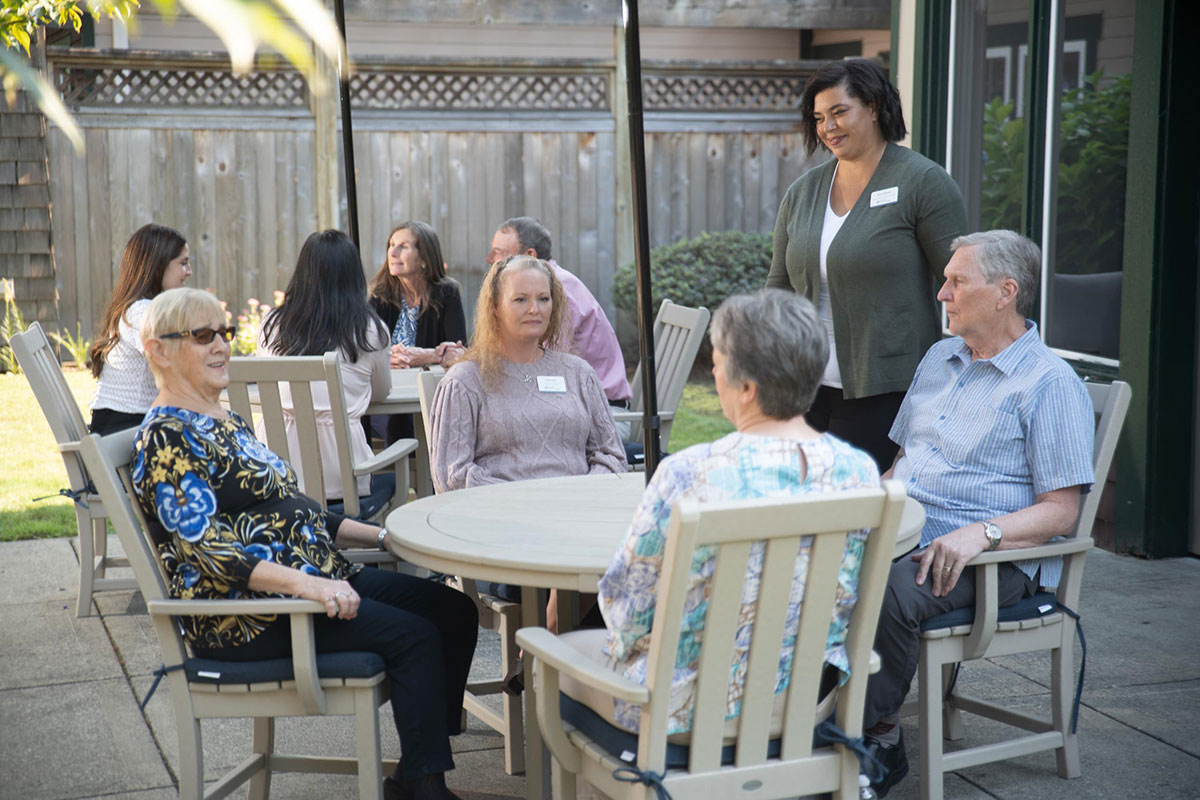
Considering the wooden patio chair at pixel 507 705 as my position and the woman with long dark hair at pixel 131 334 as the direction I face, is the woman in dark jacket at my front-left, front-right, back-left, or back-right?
front-right

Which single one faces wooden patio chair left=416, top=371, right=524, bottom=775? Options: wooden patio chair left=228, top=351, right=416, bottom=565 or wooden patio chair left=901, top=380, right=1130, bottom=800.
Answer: wooden patio chair left=901, top=380, right=1130, bottom=800

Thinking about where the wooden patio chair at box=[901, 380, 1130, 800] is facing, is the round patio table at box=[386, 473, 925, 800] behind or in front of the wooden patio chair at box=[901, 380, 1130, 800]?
in front

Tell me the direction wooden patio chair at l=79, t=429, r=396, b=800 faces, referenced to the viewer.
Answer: facing to the right of the viewer

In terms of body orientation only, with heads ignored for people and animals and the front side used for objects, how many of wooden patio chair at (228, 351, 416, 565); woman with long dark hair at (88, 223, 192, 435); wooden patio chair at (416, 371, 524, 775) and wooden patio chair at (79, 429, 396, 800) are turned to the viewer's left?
0

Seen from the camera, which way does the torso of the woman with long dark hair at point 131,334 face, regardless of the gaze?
to the viewer's right

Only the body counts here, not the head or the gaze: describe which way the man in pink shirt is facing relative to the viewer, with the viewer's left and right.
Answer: facing to the left of the viewer

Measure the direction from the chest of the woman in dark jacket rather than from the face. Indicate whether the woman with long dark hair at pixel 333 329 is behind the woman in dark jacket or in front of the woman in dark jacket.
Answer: in front

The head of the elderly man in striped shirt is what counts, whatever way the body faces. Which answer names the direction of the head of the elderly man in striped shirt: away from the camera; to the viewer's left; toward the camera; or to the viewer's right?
to the viewer's left

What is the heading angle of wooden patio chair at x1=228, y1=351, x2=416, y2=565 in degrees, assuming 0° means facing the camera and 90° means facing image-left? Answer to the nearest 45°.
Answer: approximately 225°

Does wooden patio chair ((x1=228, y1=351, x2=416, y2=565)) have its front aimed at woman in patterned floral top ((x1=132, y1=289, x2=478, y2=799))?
no

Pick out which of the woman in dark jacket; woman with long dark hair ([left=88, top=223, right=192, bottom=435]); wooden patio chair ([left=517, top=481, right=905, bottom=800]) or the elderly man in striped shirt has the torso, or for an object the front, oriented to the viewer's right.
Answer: the woman with long dark hair

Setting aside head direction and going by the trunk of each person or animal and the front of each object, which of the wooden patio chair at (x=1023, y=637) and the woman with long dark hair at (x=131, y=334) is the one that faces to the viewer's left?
the wooden patio chair

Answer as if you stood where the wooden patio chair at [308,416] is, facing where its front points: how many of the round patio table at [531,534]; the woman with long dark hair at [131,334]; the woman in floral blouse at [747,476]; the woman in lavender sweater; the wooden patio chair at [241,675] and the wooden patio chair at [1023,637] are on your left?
1

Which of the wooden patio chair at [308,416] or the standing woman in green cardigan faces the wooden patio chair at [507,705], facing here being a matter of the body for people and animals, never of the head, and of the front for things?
the standing woman in green cardigan

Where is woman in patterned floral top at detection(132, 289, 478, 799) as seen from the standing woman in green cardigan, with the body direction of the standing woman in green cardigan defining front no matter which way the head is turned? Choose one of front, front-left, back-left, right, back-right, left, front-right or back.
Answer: front
